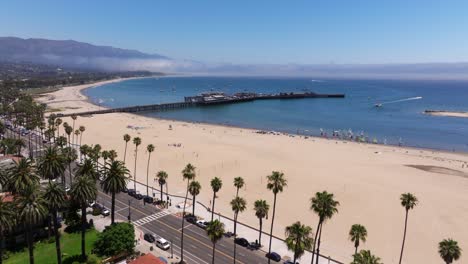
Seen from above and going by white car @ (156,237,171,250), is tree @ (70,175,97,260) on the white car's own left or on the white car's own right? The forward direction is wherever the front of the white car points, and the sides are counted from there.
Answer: on the white car's own right

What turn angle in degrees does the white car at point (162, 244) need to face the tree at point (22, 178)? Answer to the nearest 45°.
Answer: approximately 135° to its right

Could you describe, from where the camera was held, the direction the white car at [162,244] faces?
facing the viewer and to the right of the viewer

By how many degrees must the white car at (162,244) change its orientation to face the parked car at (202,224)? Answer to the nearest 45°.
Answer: approximately 90° to its left

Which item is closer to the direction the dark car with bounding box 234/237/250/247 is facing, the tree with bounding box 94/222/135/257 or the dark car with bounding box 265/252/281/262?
the tree

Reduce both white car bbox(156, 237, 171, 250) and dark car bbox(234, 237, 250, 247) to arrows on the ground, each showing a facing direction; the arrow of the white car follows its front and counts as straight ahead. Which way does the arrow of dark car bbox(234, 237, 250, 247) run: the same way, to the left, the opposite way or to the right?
the opposite way

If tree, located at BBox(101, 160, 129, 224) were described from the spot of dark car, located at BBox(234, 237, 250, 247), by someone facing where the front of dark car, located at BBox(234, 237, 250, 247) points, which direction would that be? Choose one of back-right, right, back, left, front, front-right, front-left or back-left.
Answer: front-left

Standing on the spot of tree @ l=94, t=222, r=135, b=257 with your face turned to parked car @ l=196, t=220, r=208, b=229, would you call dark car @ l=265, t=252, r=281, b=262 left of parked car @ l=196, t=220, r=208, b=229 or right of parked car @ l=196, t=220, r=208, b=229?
right

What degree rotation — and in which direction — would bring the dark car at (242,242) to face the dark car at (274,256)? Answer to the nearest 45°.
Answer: approximately 180°

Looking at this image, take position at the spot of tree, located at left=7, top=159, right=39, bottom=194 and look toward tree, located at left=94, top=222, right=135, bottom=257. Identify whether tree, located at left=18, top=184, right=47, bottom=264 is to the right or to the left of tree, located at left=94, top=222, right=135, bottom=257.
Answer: right

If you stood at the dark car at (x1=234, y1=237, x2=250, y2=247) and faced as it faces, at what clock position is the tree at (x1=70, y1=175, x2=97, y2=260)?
The tree is roughly at 10 o'clock from the dark car.

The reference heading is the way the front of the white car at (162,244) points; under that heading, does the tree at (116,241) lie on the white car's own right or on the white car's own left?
on the white car's own right

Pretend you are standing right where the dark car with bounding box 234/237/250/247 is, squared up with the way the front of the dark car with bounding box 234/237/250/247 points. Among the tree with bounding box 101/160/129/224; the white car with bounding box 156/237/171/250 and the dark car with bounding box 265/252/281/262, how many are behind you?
1

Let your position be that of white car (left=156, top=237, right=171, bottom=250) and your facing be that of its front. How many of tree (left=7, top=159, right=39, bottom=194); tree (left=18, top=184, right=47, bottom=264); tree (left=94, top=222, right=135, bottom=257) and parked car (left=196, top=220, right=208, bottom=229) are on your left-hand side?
1

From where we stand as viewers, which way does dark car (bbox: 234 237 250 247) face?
facing away from the viewer and to the left of the viewer
